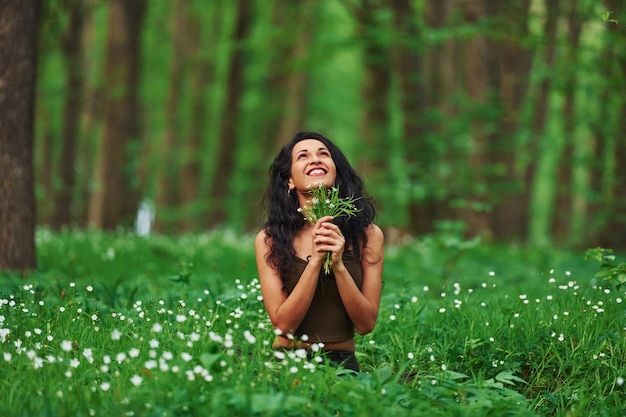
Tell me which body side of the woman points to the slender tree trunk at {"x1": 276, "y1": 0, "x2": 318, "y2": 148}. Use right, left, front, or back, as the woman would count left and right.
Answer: back

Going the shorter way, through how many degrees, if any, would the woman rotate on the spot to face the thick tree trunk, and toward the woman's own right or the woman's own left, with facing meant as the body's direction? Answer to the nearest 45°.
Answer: approximately 135° to the woman's own right

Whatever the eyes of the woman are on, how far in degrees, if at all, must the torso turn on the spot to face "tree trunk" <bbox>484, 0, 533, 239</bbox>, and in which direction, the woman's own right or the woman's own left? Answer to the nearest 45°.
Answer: approximately 180°

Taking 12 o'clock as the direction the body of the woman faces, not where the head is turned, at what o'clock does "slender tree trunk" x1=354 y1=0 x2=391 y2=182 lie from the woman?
The slender tree trunk is roughly at 6 o'clock from the woman.

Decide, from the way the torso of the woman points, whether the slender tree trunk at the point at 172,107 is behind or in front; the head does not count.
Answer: behind

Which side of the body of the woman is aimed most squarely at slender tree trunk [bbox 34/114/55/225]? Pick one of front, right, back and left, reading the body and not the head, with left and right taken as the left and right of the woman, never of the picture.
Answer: back

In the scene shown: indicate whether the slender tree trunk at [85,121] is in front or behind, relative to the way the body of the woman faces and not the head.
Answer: behind

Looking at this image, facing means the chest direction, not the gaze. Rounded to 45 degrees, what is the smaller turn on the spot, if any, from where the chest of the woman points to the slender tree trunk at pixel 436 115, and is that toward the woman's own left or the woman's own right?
approximately 180°

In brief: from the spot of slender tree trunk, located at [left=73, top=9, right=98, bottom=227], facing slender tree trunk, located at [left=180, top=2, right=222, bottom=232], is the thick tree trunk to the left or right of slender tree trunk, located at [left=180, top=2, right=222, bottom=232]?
right

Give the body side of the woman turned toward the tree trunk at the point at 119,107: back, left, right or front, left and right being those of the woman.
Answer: back

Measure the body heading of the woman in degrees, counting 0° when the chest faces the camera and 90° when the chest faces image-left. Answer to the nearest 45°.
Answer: approximately 0°

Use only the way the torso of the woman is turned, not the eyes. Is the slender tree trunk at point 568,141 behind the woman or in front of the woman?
behind
